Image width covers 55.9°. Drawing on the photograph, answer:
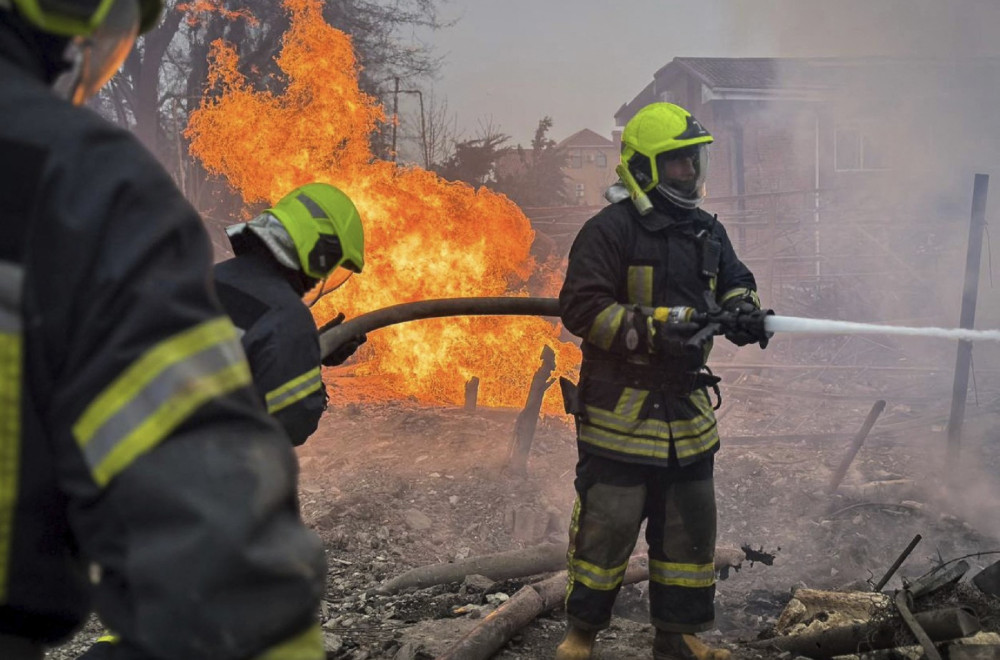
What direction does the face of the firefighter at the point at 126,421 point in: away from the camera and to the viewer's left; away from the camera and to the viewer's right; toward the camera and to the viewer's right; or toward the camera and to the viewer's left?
away from the camera and to the viewer's right

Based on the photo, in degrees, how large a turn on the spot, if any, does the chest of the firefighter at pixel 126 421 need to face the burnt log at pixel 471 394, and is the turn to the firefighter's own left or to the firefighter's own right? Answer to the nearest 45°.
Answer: approximately 45° to the firefighter's own left

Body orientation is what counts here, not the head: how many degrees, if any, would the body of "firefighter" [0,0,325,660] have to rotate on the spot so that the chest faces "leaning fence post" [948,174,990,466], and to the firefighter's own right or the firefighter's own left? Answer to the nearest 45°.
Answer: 0° — they already face it

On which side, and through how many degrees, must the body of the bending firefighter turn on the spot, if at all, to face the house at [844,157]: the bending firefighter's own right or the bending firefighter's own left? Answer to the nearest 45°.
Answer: approximately 45° to the bending firefighter's own left

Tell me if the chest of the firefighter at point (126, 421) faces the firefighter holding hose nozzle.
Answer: yes

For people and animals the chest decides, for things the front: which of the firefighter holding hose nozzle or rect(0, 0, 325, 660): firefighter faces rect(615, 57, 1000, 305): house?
the firefighter

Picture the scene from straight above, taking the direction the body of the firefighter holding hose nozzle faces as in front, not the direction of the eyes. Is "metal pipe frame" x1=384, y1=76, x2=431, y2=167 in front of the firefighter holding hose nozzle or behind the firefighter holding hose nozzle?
behind

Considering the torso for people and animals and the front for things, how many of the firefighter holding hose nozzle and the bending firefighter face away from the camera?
0

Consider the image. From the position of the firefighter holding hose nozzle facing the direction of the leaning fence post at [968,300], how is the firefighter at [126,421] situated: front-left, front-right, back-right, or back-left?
back-right

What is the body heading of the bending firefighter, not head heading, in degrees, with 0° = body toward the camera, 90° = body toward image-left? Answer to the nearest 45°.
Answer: approximately 270°

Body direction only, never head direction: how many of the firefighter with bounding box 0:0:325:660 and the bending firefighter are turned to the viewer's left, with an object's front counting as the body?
0

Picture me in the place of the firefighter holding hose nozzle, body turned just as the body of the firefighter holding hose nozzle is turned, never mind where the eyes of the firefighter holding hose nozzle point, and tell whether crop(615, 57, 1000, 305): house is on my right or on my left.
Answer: on my left

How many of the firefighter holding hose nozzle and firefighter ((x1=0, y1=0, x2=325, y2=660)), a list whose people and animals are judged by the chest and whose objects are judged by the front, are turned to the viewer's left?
0

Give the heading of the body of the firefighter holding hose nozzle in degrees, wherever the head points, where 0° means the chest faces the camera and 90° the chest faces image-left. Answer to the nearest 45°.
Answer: approximately 315°

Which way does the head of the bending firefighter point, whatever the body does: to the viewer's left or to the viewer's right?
to the viewer's right
